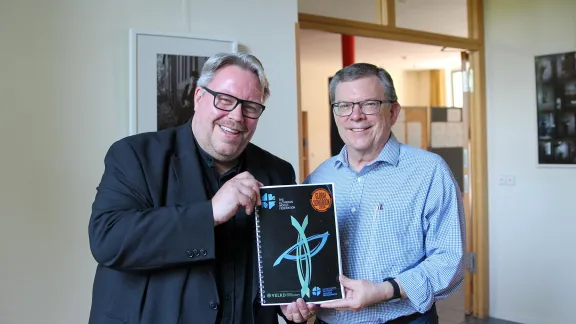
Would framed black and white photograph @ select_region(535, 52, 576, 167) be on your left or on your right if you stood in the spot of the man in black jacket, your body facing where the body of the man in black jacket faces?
on your left

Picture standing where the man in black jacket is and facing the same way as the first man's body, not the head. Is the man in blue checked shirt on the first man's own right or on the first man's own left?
on the first man's own left

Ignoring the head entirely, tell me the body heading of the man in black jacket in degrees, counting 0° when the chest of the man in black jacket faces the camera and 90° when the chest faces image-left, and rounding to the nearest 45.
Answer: approximately 315°

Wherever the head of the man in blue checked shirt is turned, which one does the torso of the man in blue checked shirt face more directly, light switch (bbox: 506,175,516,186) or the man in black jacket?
the man in black jacket

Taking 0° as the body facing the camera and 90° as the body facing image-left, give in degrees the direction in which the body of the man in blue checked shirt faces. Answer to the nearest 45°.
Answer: approximately 45°

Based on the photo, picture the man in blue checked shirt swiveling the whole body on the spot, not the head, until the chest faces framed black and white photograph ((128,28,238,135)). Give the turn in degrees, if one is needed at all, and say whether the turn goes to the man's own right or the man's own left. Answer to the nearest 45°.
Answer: approximately 90° to the man's own right

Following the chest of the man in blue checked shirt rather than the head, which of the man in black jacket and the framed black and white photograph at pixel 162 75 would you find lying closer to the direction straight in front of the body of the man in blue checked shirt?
the man in black jacket

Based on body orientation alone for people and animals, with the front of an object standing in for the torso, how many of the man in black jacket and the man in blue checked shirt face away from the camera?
0

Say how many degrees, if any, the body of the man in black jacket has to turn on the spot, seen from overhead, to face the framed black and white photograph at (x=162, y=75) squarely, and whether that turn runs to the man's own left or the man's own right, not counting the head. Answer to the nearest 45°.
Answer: approximately 135° to the man's own left
